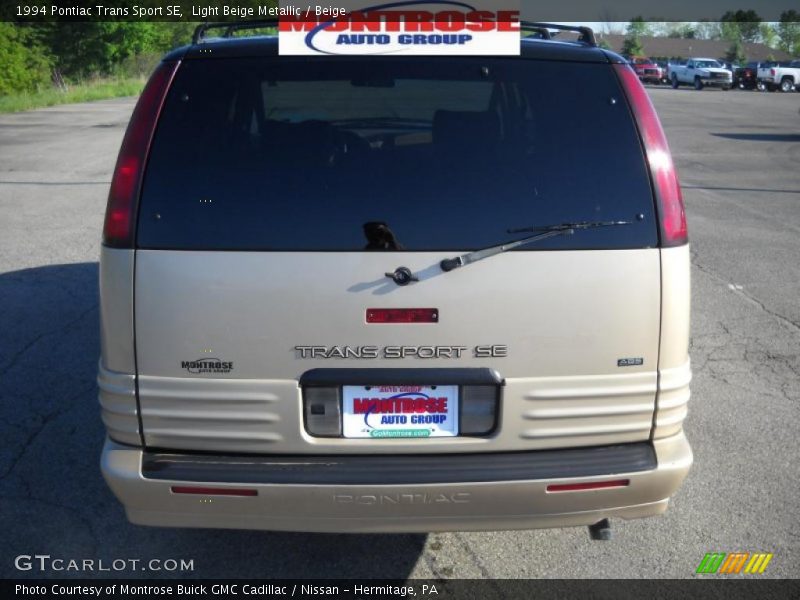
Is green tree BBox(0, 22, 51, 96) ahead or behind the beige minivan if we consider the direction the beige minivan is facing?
ahead

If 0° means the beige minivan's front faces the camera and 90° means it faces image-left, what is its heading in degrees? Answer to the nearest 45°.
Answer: approximately 180°
